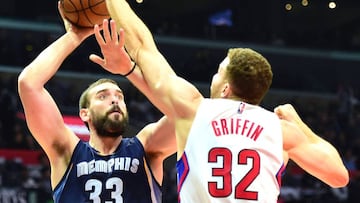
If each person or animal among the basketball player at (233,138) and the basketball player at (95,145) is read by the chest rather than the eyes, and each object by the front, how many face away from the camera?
1

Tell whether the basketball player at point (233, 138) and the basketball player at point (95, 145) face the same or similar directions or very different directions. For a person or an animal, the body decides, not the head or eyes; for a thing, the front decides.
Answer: very different directions

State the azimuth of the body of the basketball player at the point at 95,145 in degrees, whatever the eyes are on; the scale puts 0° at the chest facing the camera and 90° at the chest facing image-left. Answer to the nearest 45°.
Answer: approximately 0°

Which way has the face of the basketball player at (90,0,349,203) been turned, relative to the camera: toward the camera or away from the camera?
away from the camera

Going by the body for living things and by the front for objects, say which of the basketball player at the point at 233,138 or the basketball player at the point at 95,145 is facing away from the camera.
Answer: the basketball player at the point at 233,138

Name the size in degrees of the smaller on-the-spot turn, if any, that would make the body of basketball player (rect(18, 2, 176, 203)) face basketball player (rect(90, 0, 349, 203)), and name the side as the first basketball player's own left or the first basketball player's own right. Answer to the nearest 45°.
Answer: approximately 45° to the first basketball player's own left

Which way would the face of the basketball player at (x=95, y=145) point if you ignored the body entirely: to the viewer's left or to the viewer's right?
to the viewer's right

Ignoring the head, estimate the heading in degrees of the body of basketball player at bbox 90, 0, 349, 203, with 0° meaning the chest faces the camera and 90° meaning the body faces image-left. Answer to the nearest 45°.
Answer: approximately 180°

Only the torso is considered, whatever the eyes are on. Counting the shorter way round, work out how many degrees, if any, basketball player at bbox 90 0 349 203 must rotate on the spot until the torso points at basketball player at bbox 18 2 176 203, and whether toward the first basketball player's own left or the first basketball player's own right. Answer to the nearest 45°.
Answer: approximately 45° to the first basketball player's own left
